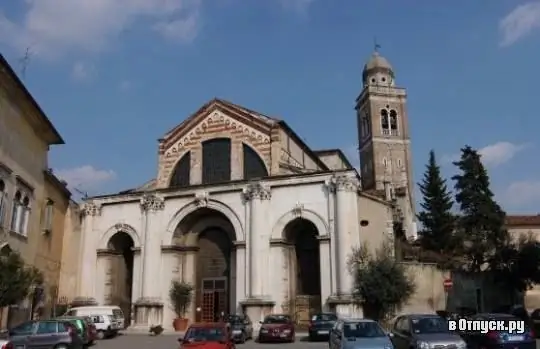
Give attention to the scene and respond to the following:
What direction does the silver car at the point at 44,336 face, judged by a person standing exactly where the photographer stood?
facing to the left of the viewer

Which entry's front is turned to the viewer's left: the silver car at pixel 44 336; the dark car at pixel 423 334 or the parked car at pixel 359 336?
the silver car

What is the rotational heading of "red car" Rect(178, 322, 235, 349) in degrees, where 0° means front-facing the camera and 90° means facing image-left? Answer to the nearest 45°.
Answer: approximately 45°

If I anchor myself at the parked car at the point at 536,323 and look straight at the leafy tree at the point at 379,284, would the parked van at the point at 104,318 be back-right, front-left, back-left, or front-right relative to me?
front-left

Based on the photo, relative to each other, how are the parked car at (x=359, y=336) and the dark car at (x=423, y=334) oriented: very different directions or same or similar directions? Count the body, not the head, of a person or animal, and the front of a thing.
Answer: same or similar directions

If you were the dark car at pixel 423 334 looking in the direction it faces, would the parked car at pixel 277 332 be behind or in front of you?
behind

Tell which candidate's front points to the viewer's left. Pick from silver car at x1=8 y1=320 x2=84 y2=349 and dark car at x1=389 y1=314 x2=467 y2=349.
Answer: the silver car

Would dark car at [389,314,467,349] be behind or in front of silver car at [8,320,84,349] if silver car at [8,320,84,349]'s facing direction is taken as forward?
behind

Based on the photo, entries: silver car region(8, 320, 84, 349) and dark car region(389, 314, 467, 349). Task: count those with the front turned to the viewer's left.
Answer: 1

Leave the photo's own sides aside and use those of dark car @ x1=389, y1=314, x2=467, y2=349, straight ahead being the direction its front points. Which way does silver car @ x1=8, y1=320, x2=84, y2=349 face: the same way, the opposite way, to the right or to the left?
to the right

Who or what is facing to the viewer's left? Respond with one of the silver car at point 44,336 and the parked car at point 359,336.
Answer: the silver car

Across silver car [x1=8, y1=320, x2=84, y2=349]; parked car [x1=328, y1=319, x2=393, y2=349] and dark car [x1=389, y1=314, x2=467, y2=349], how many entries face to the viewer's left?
1
